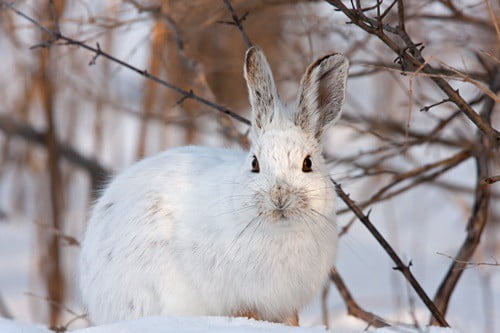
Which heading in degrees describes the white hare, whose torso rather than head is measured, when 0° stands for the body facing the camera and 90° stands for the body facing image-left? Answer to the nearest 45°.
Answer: approximately 315°

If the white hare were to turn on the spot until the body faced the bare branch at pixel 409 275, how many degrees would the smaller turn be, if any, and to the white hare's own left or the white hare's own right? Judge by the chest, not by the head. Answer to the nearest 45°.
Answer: approximately 45° to the white hare's own left

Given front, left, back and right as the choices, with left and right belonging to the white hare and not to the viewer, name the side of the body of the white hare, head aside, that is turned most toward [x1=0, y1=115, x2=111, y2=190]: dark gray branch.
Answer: back
